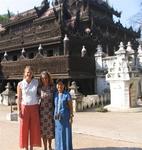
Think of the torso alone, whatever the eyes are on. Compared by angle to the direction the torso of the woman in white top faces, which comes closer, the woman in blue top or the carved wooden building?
the woman in blue top

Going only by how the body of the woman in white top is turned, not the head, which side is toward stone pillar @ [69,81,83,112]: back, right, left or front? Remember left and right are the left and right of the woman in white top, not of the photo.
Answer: back

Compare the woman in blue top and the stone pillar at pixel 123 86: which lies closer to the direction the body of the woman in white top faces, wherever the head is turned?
the woman in blue top

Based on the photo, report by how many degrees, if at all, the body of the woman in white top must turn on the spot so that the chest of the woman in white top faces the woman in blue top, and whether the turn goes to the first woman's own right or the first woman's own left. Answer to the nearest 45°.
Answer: approximately 45° to the first woman's own left

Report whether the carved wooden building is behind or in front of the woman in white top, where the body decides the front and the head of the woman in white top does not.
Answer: behind

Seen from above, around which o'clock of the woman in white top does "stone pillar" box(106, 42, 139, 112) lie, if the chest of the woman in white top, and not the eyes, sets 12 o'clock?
The stone pillar is roughly at 7 o'clock from the woman in white top.

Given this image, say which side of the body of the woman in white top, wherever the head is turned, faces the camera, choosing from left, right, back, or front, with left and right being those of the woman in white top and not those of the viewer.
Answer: front

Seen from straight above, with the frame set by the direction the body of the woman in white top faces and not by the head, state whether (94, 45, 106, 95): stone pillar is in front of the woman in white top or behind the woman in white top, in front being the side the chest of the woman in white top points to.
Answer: behind
